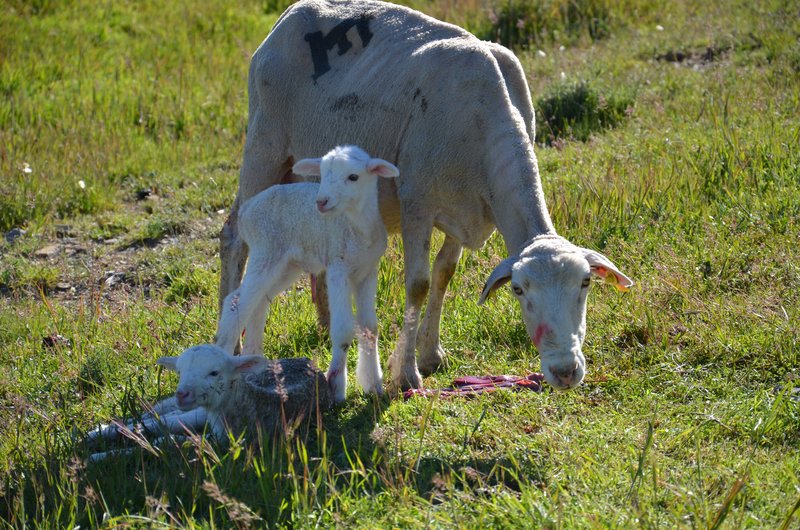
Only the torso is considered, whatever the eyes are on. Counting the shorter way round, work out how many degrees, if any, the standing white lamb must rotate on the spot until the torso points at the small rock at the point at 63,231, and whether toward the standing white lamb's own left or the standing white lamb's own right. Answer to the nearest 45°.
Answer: approximately 180°

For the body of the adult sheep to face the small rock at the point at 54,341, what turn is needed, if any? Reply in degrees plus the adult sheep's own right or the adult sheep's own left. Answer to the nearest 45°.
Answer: approximately 135° to the adult sheep's own right

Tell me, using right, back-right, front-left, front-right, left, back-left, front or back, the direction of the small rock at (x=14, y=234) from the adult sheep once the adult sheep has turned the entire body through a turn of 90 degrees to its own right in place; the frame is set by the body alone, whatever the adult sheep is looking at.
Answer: right

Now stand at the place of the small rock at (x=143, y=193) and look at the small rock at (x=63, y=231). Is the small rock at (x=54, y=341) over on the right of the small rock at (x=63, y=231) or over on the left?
left

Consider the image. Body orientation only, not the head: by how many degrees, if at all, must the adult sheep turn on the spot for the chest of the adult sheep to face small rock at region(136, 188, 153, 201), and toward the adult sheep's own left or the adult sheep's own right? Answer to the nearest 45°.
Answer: approximately 180°

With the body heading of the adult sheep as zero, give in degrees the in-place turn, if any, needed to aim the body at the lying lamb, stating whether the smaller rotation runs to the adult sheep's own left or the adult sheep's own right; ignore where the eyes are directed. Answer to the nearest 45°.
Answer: approximately 90° to the adult sheep's own right

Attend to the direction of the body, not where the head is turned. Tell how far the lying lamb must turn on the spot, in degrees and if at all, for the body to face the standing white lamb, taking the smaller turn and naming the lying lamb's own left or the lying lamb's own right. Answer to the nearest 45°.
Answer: approximately 180°

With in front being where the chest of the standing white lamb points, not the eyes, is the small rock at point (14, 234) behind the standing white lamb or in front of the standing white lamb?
behind

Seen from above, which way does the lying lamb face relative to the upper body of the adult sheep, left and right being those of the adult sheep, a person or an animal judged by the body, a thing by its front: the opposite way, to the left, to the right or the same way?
to the right
